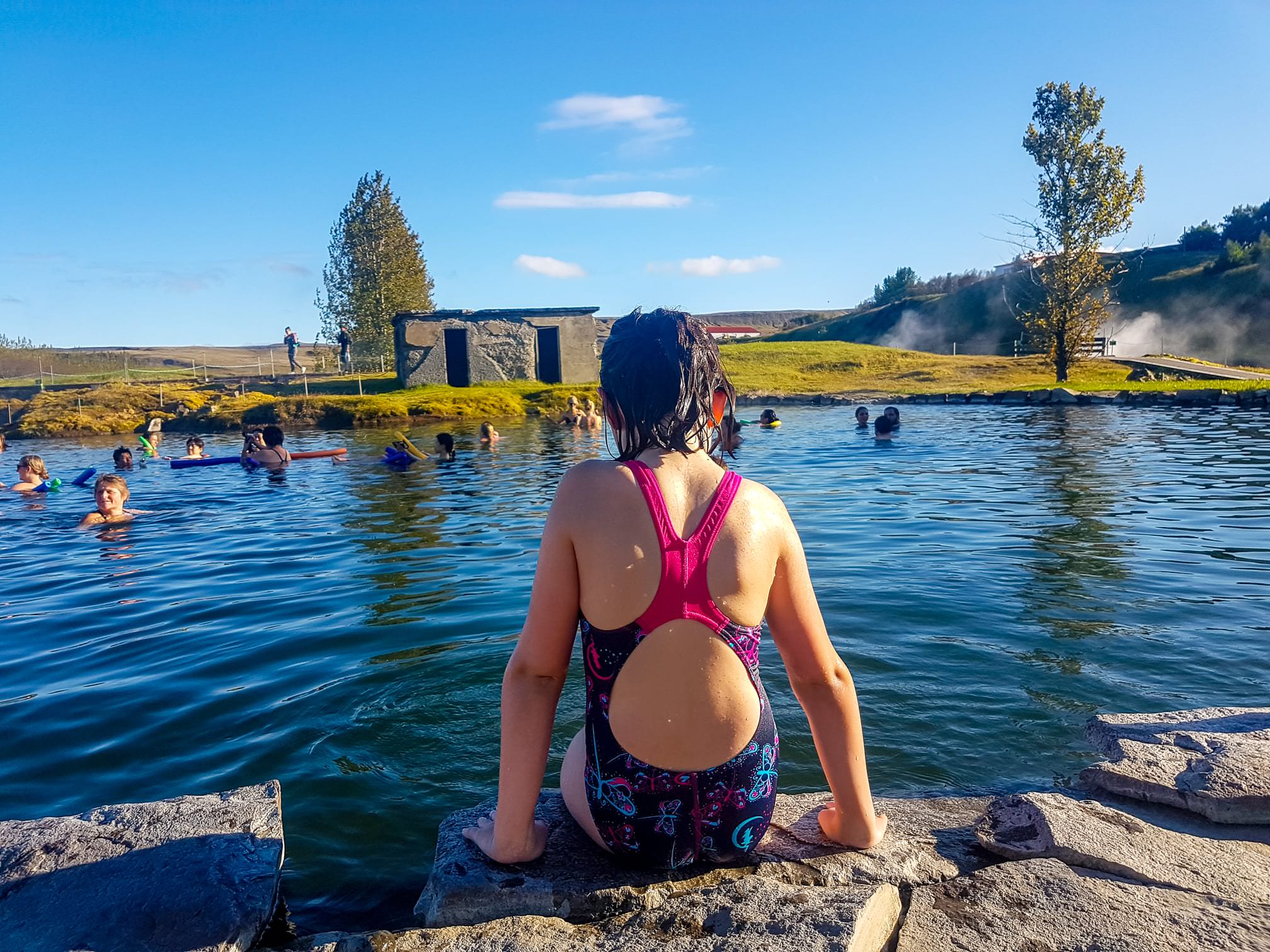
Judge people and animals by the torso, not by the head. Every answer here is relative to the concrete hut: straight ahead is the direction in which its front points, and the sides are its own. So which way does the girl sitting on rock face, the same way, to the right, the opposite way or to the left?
the opposite way

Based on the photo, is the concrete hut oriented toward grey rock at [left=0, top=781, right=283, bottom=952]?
yes

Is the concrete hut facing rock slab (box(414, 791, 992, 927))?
yes

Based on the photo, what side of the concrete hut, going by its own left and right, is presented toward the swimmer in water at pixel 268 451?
front

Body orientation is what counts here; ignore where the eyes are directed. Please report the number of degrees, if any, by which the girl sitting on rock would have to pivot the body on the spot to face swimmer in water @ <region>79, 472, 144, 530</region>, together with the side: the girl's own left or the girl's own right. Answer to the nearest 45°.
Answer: approximately 45° to the girl's own left

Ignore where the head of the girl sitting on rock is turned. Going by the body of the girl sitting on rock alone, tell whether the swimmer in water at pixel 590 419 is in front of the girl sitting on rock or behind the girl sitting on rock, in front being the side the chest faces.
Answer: in front

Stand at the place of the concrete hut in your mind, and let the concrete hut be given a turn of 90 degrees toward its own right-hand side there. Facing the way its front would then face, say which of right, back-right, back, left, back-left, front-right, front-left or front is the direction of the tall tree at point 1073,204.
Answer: back

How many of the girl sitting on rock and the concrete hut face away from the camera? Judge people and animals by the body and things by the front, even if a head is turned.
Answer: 1

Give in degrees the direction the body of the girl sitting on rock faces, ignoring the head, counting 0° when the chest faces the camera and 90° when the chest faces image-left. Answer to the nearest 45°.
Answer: approximately 180°

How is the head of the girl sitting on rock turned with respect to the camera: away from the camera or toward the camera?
away from the camera

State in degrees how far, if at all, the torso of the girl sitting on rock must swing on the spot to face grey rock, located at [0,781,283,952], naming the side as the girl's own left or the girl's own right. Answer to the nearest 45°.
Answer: approximately 90° to the girl's own left

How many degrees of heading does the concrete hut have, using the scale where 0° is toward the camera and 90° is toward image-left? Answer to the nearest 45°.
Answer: approximately 0°

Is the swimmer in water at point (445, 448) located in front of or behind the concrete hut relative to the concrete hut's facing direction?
in front

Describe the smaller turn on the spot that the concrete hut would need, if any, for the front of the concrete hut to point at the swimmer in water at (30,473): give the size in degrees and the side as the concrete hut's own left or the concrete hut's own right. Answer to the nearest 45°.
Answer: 0° — it already faces them
